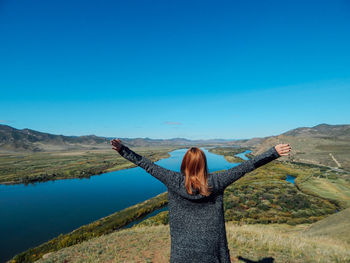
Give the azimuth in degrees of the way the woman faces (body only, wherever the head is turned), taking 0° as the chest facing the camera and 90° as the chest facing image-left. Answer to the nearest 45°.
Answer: approximately 180°

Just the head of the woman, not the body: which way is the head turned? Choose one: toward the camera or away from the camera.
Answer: away from the camera
